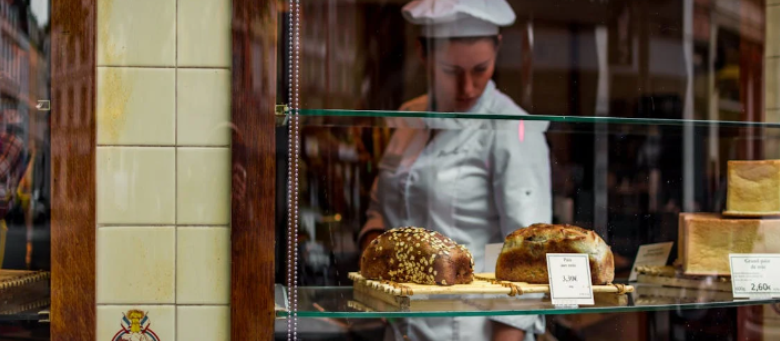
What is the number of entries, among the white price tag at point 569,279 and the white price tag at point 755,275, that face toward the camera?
2

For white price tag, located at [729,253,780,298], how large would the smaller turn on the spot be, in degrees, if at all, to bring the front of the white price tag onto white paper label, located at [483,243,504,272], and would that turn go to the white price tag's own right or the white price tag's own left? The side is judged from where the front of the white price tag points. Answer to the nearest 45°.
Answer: approximately 90° to the white price tag's own right
